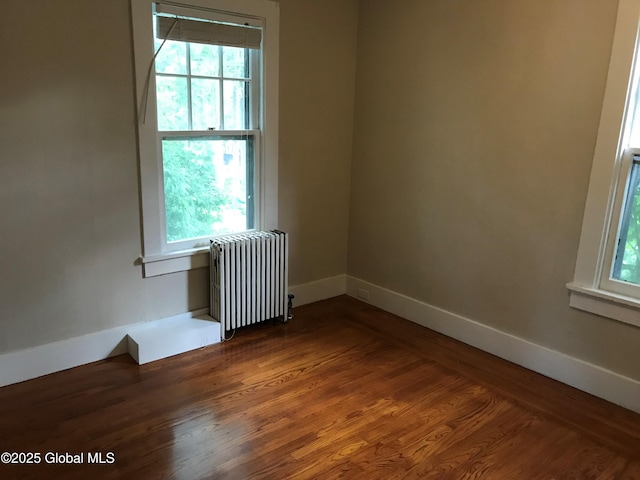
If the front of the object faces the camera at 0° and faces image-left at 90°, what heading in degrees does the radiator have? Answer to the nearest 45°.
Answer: approximately 315°

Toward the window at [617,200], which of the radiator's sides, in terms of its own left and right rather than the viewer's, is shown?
front
